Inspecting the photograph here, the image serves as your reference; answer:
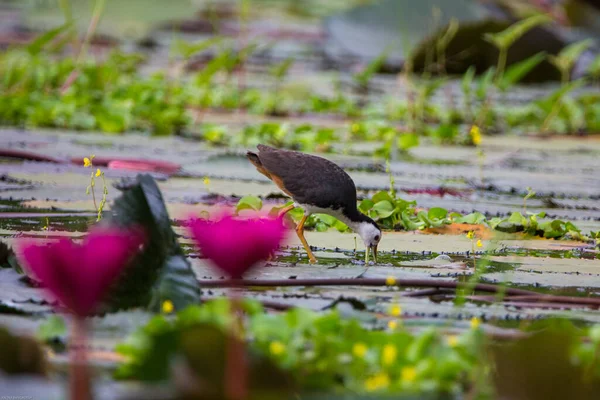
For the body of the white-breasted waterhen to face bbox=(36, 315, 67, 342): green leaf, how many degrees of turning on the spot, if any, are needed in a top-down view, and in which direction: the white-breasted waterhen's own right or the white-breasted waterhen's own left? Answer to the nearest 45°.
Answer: approximately 90° to the white-breasted waterhen's own right

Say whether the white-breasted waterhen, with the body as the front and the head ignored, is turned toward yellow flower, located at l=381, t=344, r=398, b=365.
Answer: no

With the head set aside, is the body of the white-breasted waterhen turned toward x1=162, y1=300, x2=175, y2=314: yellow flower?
no

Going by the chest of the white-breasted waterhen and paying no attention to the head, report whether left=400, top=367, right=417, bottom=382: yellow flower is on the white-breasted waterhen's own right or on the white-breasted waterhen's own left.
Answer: on the white-breasted waterhen's own right

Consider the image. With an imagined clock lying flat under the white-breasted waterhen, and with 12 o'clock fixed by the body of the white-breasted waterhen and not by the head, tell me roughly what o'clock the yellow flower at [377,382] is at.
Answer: The yellow flower is roughly at 3 o'clock from the white-breasted waterhen.

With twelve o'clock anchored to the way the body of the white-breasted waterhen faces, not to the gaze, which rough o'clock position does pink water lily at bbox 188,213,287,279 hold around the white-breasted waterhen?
The pink water lily is roughly at 3 o'clock from the white-breasted waterhen.

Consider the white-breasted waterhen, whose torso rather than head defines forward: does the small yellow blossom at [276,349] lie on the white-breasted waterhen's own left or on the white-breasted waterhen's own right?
on the white-breasted waterhen's own right

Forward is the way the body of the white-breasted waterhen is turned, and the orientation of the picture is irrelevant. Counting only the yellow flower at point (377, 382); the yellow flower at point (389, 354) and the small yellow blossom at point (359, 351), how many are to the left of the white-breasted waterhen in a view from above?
0

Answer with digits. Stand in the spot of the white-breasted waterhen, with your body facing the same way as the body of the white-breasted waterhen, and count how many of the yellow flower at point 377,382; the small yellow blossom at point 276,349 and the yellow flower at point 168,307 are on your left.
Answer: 0

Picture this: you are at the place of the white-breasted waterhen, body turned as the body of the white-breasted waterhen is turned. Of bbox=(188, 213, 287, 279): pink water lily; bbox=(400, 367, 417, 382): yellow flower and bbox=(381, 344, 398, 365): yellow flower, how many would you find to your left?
0

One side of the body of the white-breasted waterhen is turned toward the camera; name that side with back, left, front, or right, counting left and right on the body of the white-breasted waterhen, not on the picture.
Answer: right

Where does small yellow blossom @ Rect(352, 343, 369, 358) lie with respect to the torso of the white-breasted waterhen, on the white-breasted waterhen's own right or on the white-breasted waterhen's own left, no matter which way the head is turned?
on the white-breasted waterhen's own right
